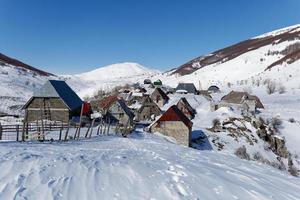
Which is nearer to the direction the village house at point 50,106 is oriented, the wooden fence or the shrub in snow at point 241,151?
the wooden fence

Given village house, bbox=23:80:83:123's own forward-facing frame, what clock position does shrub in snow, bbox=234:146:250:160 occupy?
The shrub in snow is roughly at 10 o'clock from the village house.

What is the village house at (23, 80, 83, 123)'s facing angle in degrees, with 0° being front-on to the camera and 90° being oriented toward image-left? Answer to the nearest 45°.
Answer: approximately 0°

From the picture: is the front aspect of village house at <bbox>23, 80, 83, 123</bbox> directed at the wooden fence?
yes
